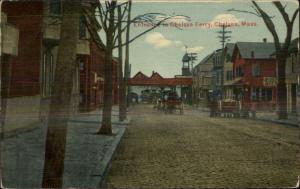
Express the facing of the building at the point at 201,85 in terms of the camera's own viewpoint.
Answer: facing to the left of the viewer

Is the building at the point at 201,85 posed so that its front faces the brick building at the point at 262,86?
no

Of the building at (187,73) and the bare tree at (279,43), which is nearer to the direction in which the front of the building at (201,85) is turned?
the building

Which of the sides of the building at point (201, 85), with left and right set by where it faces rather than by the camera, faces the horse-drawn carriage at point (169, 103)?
front
